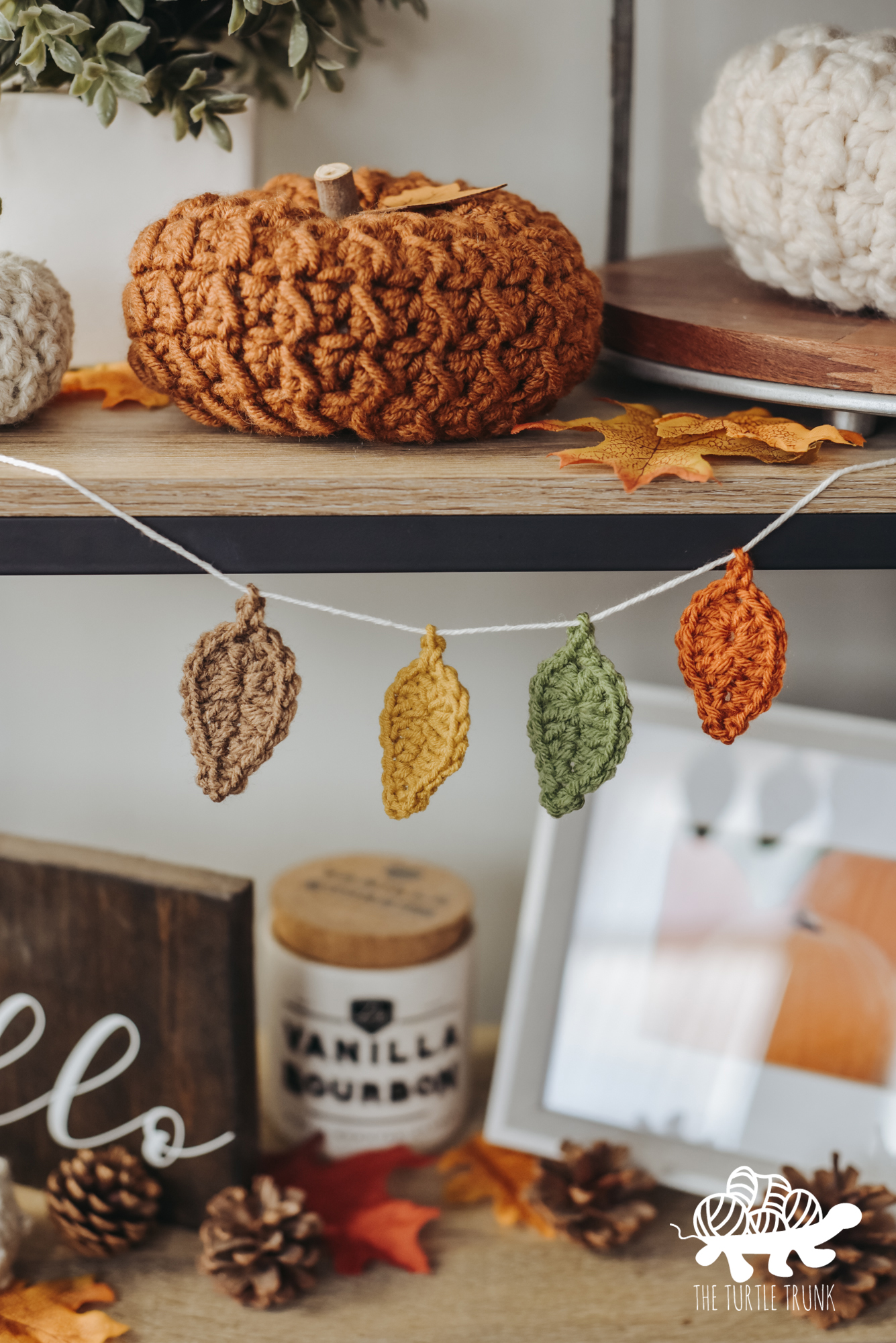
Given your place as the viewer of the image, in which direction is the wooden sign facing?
facing the viewer and to the left of the viewer
